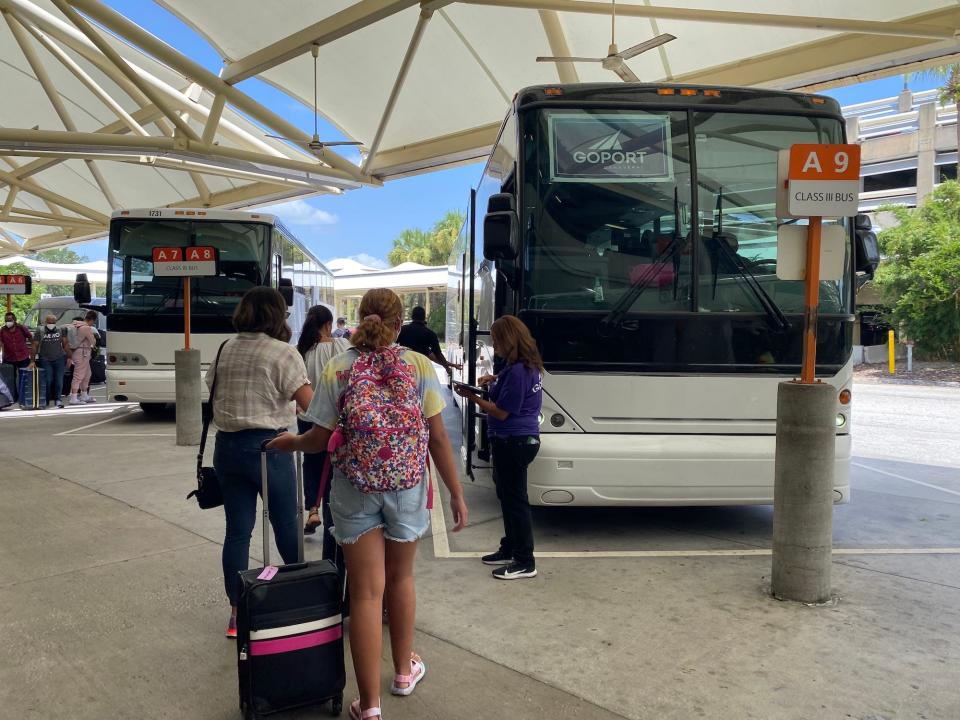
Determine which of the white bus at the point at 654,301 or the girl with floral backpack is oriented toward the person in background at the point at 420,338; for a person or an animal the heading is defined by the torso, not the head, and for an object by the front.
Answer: the girl with floral backpack

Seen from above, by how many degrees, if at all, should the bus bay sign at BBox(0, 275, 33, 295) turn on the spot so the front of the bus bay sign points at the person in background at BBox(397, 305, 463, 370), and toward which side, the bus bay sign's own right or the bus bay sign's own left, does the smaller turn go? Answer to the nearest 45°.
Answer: approximately 45° to the bus bay sign's own left

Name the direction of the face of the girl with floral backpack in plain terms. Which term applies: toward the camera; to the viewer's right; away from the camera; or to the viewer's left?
away from the camera

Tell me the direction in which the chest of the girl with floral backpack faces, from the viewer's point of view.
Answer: away from the camera

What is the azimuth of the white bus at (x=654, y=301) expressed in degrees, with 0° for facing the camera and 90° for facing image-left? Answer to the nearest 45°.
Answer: approximately 0°

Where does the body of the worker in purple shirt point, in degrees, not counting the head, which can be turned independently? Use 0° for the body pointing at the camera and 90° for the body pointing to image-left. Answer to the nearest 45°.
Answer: approximately 90°

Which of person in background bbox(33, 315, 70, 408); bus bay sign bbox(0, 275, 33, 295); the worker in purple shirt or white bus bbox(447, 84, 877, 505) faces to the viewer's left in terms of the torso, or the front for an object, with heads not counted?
the worker in purple shirt

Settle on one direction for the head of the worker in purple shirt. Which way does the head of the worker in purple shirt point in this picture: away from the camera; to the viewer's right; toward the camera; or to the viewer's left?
to the viewer's left
